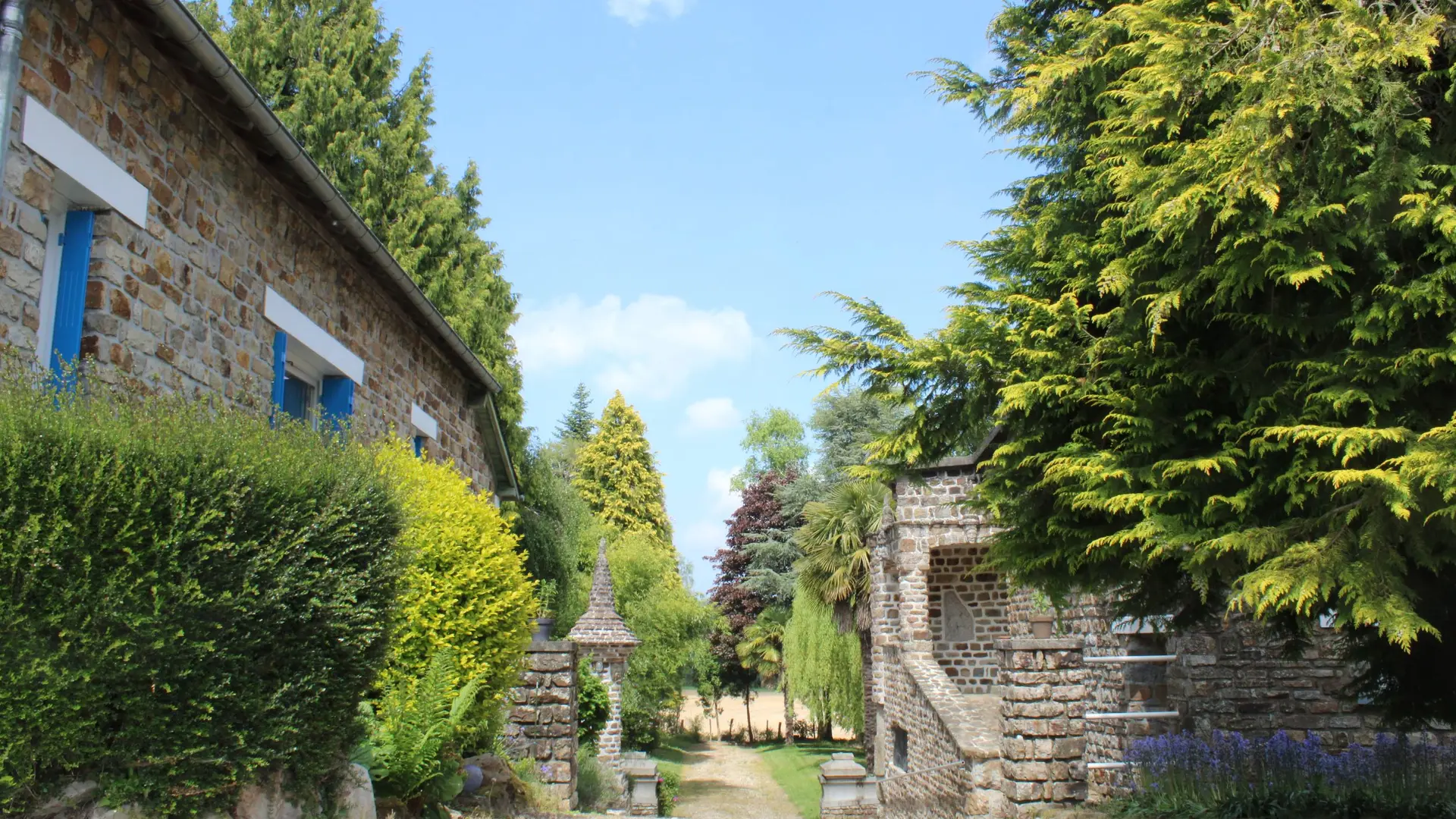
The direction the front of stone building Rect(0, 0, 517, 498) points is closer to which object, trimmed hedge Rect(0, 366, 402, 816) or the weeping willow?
the trimmed hedge

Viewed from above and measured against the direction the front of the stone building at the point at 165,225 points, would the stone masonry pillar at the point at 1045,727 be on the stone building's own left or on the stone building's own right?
on the stone building's own left

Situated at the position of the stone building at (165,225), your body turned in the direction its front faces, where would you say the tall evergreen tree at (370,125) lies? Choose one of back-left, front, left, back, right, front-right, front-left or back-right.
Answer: back-left

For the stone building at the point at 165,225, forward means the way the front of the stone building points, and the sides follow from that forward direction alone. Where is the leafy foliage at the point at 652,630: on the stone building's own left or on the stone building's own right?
on the stone building's own left

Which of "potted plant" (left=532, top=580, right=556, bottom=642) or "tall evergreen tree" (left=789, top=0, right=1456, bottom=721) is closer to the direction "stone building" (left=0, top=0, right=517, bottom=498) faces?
the tall evergreen tree

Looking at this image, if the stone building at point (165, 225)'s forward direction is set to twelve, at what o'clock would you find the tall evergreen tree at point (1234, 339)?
The tall evergreen tree is roughly at 11 o'clock from the stone building.

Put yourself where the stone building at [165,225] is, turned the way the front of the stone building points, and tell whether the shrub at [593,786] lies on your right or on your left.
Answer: on your left

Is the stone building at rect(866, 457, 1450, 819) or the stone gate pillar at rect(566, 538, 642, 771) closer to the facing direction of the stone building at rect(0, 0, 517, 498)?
the stone building

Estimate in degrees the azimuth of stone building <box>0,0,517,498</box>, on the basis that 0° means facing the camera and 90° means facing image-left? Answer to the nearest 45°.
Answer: approximately 315°

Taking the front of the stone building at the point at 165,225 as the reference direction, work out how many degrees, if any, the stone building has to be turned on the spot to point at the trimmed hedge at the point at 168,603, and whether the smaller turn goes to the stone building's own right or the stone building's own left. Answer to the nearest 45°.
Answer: approximately 45° to the stone building's own right

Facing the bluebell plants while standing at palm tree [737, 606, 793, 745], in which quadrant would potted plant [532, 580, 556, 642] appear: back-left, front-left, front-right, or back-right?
front-right

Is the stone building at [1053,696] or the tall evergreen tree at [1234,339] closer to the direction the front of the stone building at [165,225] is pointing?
the tall evergreen tree

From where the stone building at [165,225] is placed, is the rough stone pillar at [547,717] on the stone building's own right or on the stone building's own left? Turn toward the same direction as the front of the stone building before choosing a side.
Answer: on the stone building's own left

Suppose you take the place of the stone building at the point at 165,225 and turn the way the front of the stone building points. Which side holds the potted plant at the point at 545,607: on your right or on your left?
on your left

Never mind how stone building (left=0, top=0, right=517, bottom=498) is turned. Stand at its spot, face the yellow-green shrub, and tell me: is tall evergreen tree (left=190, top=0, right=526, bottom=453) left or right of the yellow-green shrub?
left

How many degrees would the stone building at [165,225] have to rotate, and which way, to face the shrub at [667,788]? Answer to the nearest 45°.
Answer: approximately 90° to its left
